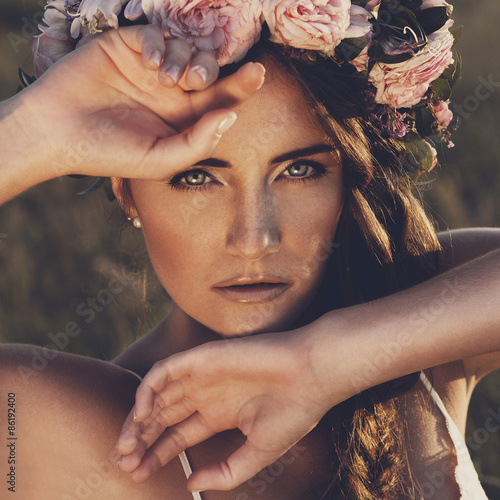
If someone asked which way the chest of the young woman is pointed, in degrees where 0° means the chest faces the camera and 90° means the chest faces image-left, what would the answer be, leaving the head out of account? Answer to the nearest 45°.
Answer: approximately 0°
